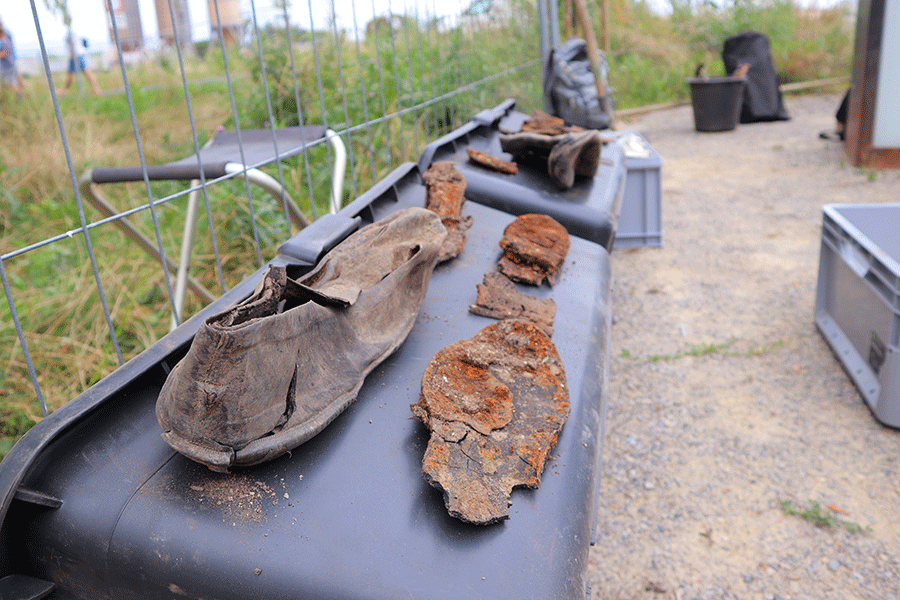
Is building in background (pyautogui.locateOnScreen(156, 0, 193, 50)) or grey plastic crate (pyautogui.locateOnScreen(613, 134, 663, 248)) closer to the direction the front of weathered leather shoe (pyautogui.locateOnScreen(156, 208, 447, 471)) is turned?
the grey plastic crate

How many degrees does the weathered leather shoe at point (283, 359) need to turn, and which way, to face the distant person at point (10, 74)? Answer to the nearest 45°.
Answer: approximately 45° to its left

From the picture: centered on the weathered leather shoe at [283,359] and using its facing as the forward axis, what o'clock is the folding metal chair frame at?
The folding metal chair frame is roughly at 10 o'clock from the weathered leather shoe.

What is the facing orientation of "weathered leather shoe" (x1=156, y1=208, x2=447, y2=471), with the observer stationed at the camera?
facing away from the viewer and to the right of the viewer

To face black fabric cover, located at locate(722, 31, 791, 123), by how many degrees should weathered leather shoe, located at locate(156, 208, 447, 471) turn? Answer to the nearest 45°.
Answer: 0° — it already faces it

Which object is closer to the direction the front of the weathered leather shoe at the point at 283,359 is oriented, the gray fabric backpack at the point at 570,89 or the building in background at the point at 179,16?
the gray fabric backpack

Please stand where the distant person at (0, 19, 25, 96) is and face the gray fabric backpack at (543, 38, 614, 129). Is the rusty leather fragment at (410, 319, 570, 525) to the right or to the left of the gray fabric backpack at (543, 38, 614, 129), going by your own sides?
right
